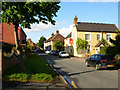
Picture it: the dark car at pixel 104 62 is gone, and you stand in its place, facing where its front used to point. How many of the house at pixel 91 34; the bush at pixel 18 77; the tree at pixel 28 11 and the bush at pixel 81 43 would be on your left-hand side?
2

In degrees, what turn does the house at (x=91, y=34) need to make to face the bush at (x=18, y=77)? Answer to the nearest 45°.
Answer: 0° — it already faces it

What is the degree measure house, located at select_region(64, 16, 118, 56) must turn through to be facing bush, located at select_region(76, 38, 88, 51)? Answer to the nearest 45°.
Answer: approximately 45° to its right

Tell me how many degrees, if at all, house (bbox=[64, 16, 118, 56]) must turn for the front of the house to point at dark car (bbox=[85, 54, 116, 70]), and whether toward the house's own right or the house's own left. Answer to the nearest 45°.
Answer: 0° — it already faces it

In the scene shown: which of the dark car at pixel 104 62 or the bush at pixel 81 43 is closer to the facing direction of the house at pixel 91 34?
the dark car

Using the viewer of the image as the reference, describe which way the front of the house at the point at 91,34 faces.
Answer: facing the viewer

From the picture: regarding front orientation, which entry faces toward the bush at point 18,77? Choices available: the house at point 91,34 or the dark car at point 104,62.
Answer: the house

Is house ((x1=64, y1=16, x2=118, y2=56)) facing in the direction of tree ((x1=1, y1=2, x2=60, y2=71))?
yes

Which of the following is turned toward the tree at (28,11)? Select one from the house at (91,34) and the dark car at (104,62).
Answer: the house
